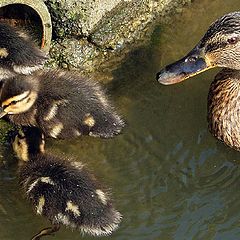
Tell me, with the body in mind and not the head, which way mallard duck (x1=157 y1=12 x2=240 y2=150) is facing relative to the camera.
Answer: to the viewer's left

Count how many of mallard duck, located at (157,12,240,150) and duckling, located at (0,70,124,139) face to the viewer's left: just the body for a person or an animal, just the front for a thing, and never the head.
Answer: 2

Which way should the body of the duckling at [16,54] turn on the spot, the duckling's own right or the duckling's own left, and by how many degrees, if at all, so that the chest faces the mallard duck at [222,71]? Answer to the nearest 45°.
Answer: approximately 180°

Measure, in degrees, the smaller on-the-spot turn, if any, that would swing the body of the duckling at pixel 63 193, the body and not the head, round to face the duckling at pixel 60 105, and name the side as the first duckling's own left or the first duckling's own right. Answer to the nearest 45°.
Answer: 0° — it already faces it

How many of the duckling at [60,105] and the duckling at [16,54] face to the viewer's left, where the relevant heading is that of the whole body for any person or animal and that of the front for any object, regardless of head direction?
2

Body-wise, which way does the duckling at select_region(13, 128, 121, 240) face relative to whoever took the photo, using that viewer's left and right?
facing away from the viewer and to the left of the viewer

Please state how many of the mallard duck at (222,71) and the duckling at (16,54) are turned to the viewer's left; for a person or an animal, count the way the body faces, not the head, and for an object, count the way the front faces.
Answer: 2

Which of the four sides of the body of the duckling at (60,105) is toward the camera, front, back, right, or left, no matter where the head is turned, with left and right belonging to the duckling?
left

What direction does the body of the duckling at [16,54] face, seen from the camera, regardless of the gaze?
to the viewer's left
